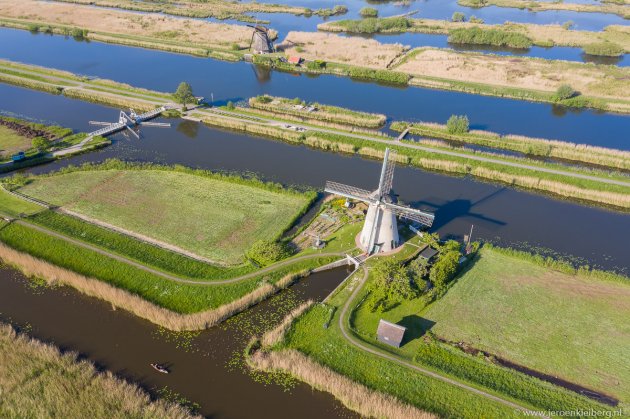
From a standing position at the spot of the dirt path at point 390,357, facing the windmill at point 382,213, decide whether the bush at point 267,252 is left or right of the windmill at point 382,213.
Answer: left

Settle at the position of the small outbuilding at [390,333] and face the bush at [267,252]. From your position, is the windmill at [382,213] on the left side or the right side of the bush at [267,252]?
right

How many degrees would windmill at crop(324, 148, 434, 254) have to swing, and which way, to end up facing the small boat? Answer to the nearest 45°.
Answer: approximately 45° to its right

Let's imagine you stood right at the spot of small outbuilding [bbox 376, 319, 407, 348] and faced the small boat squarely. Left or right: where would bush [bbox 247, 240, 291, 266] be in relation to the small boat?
right

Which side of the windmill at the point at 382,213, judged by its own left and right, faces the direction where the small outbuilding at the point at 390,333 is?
front

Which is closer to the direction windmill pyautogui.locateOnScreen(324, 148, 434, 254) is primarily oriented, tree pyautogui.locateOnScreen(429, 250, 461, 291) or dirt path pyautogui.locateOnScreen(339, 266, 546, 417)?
the dirt path

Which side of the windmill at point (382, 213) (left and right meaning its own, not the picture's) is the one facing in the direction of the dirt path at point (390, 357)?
front

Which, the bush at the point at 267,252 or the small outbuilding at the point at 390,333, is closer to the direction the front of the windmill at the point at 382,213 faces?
the small outbuilding

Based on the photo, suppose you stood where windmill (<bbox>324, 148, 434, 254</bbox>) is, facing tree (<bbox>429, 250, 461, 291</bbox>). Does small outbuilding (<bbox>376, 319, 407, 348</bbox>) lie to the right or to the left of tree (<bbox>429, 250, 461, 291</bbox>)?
right

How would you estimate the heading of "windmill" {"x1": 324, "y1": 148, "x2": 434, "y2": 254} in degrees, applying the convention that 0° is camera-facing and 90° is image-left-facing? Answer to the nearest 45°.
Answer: approximately 0°

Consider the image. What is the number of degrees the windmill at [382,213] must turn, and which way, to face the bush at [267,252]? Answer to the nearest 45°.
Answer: approximately 90° to its right

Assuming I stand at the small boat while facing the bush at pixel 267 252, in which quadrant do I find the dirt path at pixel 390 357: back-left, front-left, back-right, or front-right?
front-right
